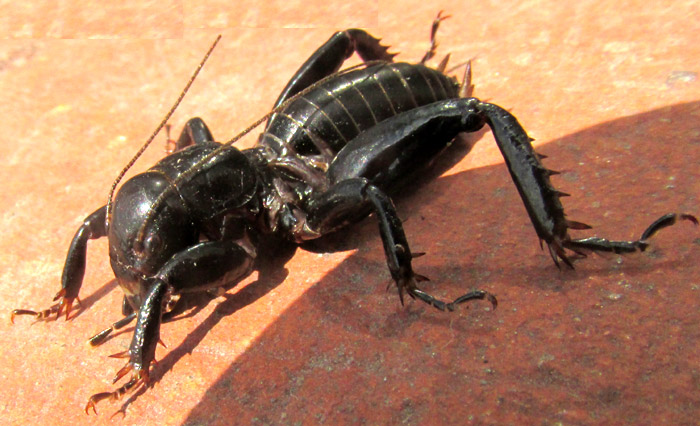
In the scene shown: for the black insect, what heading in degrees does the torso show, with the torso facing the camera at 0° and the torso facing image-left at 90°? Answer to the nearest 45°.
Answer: approximately 45°
